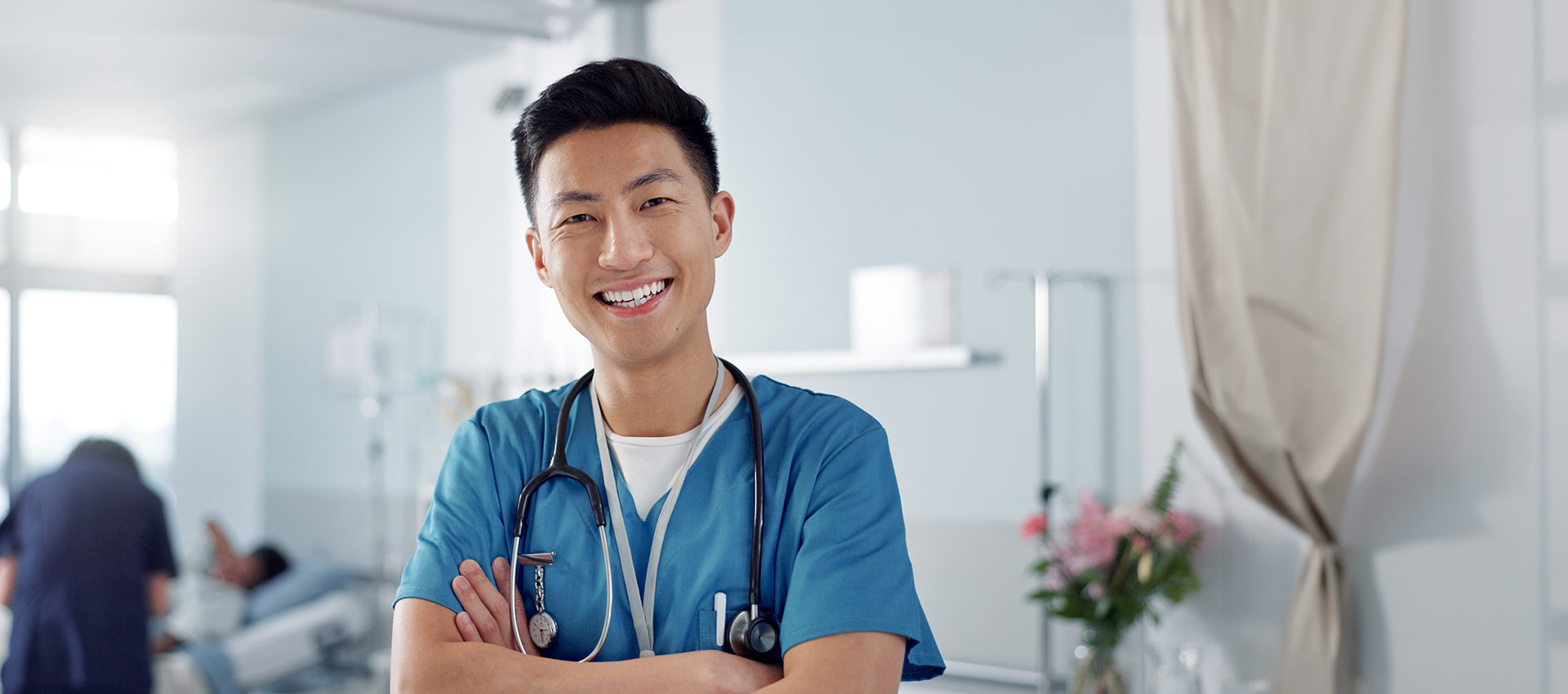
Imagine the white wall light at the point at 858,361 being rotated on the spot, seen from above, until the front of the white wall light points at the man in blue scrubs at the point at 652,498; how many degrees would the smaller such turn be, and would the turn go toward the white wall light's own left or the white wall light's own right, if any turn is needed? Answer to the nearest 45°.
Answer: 0° — it already faces them

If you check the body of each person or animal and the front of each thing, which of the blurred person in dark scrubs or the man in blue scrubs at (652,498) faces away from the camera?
the blurred person in dark scrubs

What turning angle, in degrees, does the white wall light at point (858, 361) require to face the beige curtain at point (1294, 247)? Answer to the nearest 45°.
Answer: approximately 45° to its left

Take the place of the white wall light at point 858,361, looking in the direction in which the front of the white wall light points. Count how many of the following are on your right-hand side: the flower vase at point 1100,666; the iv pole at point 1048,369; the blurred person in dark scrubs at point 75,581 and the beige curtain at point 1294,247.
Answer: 1

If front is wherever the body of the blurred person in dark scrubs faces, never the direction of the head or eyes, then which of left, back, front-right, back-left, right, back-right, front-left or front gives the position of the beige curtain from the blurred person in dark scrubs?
back-right

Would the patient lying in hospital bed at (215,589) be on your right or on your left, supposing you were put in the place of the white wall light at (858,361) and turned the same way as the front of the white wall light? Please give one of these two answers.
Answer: on your right

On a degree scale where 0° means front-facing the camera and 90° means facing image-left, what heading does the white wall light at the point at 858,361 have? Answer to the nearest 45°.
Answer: approximately 0°

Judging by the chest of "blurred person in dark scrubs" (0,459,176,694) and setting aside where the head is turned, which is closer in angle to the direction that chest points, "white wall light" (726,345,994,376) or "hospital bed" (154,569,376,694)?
the hospital bed

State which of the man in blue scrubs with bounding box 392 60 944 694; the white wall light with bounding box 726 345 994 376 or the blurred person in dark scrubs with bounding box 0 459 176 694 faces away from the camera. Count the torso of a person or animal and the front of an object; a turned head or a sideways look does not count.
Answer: the blurred person in dark scrubs

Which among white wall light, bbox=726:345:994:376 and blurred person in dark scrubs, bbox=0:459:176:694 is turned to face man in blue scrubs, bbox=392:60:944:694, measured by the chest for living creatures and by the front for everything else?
the white wall light

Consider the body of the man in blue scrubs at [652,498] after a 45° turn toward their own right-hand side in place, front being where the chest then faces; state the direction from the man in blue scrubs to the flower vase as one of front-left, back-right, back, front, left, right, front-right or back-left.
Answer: back

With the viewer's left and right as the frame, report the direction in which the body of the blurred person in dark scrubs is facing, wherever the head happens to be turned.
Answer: facing away from the viewer

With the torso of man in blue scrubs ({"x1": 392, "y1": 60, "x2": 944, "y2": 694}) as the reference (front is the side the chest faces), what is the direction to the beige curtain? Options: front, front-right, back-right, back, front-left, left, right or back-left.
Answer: back-left

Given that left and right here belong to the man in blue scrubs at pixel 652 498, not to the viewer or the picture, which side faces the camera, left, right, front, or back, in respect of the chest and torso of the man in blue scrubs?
front

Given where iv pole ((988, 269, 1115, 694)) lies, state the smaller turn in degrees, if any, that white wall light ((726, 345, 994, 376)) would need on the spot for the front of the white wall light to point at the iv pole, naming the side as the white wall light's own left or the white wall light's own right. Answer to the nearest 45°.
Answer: approximately 45° to the white wall light's own left
